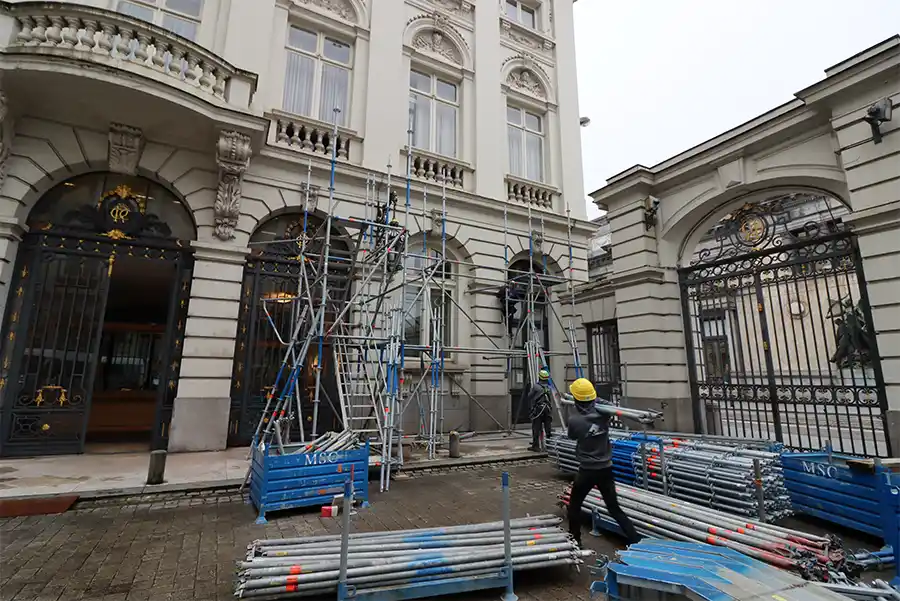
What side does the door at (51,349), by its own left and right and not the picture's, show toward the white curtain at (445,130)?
left

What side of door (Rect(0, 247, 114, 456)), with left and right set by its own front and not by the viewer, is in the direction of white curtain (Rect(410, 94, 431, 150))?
left

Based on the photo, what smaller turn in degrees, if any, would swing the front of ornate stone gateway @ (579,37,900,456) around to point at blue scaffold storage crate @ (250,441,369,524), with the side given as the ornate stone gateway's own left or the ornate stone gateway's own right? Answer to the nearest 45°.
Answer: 0° — it already faces it

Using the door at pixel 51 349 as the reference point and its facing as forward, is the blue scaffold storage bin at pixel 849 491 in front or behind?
in front

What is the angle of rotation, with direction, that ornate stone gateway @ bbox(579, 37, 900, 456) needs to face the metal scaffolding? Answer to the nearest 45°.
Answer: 0° — it already faces it

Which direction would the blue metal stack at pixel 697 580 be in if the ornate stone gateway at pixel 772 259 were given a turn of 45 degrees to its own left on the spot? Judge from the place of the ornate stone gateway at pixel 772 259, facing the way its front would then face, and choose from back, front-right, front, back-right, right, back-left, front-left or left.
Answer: front

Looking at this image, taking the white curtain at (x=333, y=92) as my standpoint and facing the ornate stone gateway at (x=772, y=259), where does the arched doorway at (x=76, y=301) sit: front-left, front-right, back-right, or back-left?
back-right

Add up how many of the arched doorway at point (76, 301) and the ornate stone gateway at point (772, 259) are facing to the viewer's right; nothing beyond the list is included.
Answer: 0

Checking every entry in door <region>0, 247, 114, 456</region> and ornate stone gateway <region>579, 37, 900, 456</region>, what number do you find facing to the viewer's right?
0

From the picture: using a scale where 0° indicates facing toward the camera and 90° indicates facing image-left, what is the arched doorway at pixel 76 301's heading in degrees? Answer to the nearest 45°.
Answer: approximately 0°

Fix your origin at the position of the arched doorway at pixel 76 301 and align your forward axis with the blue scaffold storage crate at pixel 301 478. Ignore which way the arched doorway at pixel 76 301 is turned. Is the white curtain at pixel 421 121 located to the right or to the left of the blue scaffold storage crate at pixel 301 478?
left

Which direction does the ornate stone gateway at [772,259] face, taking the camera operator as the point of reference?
facing the viewer and to the left of the viewer

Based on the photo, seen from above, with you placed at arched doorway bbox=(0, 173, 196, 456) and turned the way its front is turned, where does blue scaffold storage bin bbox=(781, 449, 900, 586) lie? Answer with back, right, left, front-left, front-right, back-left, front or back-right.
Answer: front-left

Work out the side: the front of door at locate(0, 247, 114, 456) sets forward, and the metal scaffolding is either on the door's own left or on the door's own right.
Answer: on the door's own left

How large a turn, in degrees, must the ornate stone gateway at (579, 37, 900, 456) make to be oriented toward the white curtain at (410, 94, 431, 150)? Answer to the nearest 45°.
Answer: approximately 45° to its right

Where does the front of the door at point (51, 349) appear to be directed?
toward the camera
